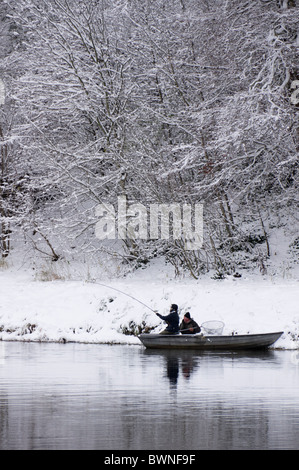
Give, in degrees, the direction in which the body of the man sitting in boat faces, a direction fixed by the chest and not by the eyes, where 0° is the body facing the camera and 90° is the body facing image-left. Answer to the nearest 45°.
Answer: approximately 90°

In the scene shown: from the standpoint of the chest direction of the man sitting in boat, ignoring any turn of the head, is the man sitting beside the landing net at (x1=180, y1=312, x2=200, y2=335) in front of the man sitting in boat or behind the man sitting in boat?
behind
